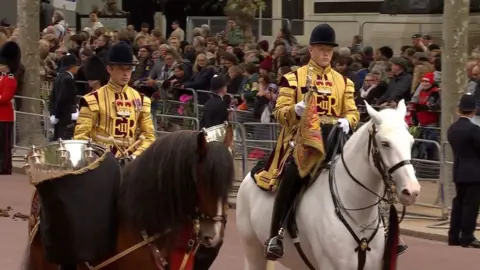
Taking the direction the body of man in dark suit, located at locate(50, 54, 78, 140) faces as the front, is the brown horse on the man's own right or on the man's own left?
on the man's own right

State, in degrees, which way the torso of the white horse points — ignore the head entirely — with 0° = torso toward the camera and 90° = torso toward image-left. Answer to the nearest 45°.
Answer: approximately 315°

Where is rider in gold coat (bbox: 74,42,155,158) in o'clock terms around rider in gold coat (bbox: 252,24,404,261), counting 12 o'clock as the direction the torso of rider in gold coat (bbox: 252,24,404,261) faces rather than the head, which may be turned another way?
rider in gold coat (bbox: 74,42,155,158) is roughly at 4 o'clock from rider in gold coat (bbox: 252,24,404,261).

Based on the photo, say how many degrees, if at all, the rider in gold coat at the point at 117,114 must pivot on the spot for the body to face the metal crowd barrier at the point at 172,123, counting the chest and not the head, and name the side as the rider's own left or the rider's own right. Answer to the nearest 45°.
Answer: approximately 135° to the rider's own left

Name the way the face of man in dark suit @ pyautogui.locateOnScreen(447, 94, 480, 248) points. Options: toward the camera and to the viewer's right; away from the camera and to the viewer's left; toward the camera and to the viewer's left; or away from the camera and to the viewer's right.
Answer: away from the camera and to the viewer's left

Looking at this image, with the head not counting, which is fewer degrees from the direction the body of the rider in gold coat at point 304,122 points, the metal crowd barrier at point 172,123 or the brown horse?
the brown horse

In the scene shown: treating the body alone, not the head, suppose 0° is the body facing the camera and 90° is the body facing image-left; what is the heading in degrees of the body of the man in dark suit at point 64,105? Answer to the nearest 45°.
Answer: approximately 270°

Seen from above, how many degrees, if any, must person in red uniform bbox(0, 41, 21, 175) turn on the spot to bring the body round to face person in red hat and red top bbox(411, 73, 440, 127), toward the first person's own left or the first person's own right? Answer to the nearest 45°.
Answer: approximately 90° to the first person's own left
